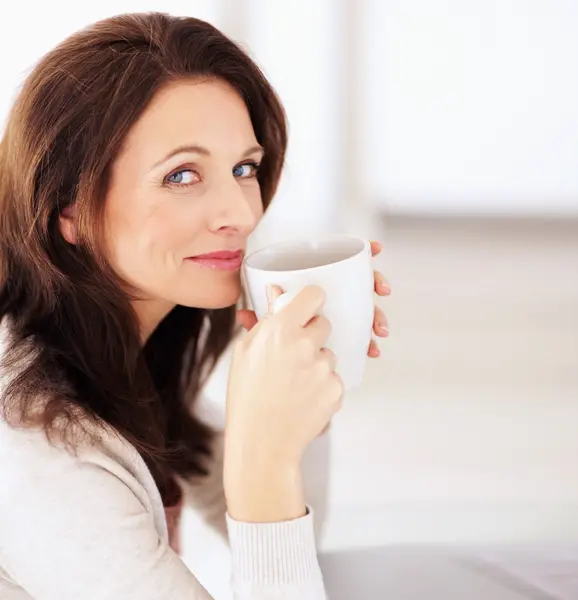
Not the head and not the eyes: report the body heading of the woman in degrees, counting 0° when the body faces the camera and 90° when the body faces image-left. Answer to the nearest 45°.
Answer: approximately 270°

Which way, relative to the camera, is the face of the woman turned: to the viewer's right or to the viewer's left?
to the viewer's right
